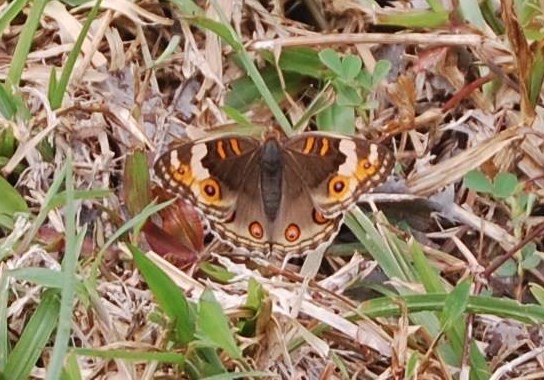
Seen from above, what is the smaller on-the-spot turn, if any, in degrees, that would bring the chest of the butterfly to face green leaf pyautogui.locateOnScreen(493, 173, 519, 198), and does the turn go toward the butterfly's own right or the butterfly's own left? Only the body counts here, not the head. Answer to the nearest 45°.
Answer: approximately 90° to the butterfly's own right

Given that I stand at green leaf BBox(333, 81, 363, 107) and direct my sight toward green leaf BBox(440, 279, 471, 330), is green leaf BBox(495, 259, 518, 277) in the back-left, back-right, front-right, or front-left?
front-left

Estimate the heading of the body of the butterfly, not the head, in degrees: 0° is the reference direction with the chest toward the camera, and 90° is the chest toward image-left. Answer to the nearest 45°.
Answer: approximately 180°

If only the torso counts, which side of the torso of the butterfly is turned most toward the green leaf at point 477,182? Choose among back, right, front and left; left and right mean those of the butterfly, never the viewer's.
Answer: right

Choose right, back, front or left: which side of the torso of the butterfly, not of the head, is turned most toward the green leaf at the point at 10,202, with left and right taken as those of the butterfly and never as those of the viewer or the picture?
left

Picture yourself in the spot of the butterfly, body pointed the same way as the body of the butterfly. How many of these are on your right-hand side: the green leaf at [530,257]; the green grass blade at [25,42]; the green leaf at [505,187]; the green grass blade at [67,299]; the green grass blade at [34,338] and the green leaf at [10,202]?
2

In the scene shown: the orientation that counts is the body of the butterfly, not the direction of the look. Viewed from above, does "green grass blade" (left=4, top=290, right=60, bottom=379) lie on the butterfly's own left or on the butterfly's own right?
on the butterfly's own left

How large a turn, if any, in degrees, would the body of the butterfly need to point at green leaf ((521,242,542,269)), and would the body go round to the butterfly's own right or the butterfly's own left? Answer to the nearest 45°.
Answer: approximately 90° to the butterfly's own right

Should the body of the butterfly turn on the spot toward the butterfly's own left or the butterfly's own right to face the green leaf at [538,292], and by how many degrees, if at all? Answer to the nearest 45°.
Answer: approximately 90° to the butterfly's own right

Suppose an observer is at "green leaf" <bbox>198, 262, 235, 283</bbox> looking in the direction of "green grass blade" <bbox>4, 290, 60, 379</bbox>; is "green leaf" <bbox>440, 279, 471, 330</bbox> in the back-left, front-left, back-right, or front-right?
back-left

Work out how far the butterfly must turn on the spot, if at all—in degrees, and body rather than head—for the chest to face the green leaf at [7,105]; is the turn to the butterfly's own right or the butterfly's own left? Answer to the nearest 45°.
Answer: approximately 90° to the butterfly's own left

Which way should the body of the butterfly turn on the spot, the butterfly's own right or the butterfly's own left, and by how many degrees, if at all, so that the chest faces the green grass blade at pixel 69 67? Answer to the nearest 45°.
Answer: approximately 90° to the butterfly's own left

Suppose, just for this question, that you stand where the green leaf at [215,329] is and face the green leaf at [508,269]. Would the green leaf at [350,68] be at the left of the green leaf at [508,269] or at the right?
left

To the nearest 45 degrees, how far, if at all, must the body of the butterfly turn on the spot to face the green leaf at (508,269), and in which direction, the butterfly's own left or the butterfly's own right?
approximately 90° to the butterfly's own right
